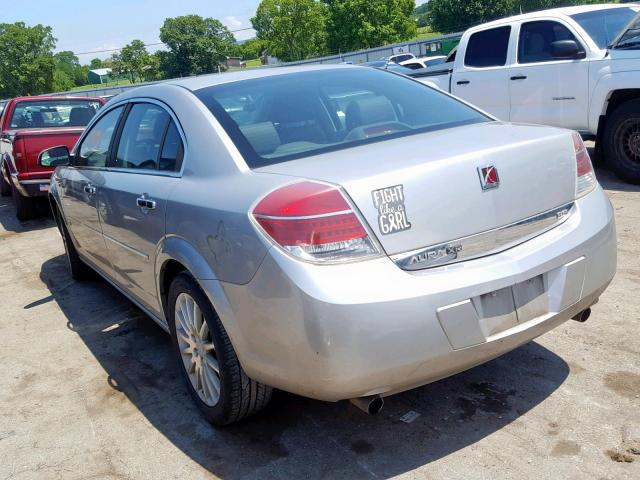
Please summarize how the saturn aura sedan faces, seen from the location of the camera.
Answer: facing away from the viewer and to the left of the viewer

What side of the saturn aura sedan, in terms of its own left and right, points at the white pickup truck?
right

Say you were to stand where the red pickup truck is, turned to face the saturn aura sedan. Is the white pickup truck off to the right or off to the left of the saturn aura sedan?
left

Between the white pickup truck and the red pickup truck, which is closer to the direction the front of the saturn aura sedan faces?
the red pickup truck

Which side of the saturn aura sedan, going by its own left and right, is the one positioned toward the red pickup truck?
front
